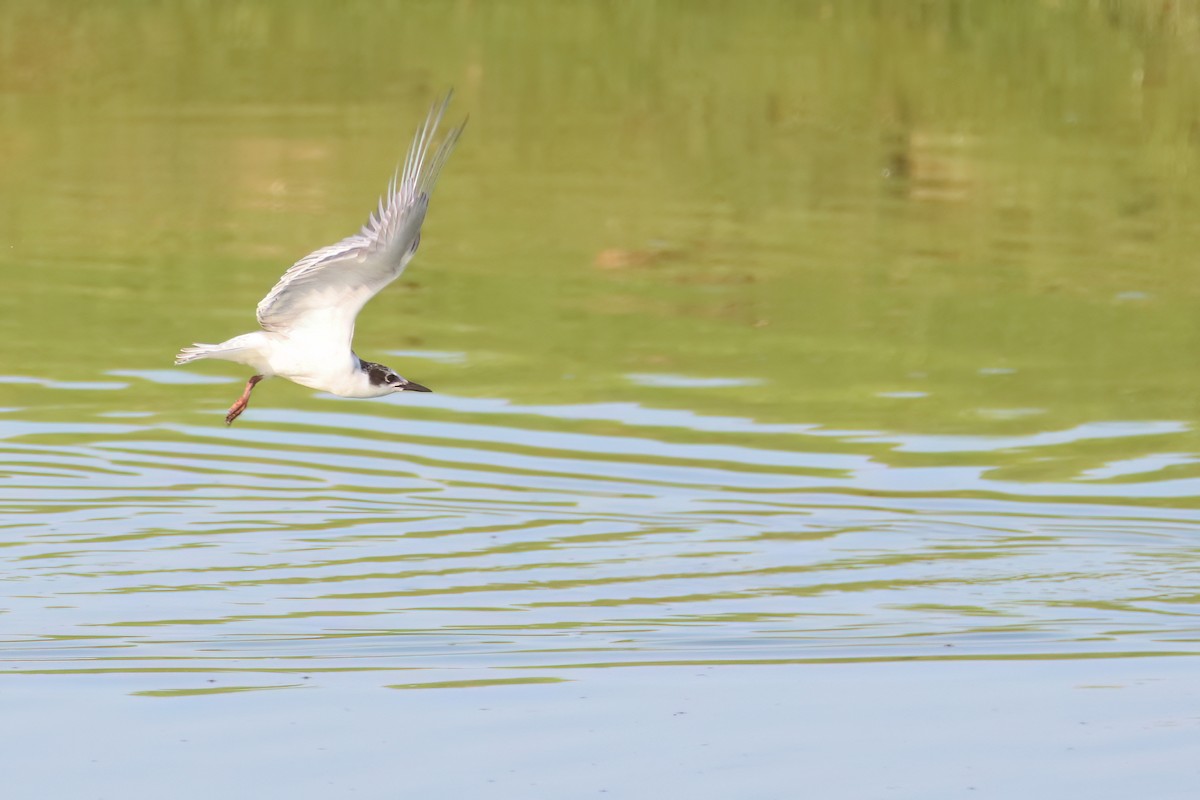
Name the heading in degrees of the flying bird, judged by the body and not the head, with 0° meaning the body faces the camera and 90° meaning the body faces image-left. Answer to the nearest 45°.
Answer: approximately 270°
